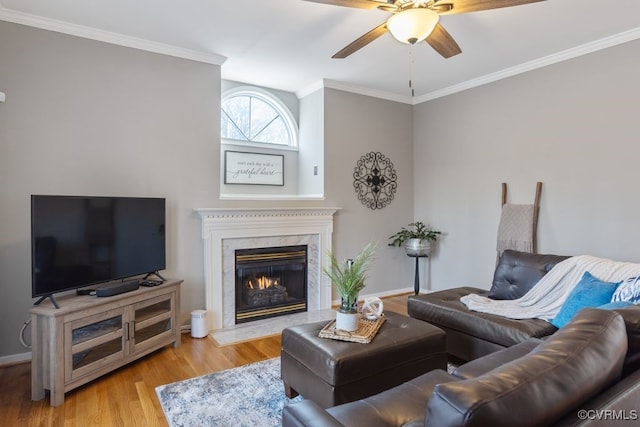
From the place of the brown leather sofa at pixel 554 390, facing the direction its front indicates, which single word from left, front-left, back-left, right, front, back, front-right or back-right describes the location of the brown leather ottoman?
front

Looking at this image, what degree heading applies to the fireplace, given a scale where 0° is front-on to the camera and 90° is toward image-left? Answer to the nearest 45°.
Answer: approximately 315°

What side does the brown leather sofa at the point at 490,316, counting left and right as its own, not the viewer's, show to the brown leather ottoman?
front

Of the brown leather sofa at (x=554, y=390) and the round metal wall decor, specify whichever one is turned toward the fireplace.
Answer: the brown leather sofa

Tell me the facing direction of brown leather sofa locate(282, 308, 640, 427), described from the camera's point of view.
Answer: facing away from the viewer and to the left of the viewer

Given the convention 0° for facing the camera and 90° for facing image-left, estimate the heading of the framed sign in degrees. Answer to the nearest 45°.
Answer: approximately 315°

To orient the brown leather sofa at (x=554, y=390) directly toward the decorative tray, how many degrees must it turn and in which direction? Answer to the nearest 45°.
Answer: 0° — it already faces it

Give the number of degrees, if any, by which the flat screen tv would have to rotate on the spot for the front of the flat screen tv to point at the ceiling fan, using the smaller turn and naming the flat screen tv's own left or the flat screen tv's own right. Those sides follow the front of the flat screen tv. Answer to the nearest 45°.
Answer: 0° — it already faces it

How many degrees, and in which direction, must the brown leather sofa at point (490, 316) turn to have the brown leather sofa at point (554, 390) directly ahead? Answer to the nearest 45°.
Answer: approximately 45° to its left

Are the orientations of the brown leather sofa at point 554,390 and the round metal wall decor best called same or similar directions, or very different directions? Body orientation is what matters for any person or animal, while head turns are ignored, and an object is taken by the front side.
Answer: very different directions

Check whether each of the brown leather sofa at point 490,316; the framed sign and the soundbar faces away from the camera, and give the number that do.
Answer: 0

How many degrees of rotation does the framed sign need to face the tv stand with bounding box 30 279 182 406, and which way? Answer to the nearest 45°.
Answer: approximately 90° to its right

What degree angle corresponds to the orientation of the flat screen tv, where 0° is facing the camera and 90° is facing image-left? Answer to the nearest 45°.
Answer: approximately 315°

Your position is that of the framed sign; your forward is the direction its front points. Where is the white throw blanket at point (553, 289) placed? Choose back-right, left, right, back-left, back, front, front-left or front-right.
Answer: front

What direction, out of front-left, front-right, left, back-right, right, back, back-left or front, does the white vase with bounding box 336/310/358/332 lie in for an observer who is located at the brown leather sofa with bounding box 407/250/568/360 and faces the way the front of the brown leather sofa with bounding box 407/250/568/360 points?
front

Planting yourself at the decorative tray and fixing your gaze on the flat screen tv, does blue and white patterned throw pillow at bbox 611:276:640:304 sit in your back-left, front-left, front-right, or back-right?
back-right
